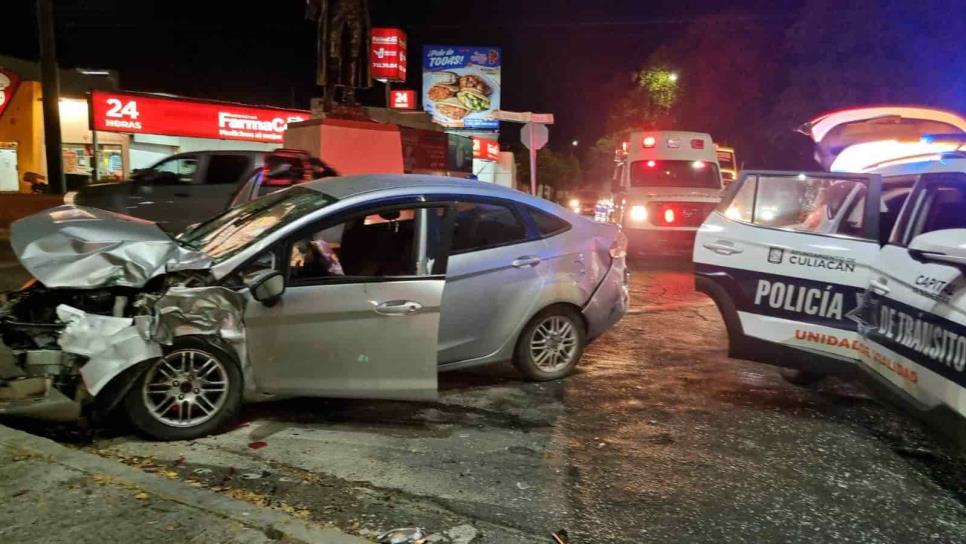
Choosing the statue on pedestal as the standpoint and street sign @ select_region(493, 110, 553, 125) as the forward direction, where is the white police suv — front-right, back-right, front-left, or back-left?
front-right

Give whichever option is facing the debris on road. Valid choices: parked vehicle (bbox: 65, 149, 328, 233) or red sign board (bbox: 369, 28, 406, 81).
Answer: the red sign board

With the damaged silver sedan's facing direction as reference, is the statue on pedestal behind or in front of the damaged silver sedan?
behind

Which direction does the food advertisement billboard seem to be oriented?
toward the camera

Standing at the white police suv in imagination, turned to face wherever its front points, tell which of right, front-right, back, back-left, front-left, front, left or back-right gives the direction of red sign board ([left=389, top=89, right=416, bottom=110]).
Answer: back

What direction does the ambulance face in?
toward the camera

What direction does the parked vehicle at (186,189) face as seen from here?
to the viewer's left

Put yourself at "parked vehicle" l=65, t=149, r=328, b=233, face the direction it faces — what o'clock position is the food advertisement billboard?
The food advertisement billboard is roughly at 4 o'clock from the parked vehicle.

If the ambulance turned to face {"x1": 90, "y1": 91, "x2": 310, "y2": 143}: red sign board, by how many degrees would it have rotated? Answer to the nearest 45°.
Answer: approximately 90° to its right

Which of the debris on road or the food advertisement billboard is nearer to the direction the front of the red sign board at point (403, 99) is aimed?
the debris on road

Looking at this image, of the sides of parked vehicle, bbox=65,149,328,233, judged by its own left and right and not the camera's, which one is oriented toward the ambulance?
back

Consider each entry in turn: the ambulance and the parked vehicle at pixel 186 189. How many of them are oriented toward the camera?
1

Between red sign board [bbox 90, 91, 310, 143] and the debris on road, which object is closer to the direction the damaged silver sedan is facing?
the debris on road

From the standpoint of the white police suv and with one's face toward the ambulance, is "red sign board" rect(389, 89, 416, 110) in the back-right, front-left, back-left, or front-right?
front-left

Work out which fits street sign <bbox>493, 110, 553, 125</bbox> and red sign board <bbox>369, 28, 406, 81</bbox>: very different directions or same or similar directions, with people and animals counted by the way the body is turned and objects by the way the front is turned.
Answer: same or similar directions

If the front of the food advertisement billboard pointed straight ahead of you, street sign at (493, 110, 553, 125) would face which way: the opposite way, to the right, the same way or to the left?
the same way

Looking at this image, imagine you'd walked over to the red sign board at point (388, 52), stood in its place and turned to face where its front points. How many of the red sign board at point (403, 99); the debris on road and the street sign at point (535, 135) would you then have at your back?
1

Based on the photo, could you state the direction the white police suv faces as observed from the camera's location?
facing the viewer and to the right of the viewer

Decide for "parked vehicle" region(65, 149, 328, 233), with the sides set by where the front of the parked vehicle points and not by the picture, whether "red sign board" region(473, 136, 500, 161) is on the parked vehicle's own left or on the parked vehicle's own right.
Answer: on the parked vehicle's own right
